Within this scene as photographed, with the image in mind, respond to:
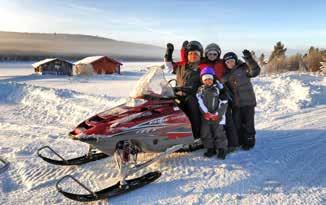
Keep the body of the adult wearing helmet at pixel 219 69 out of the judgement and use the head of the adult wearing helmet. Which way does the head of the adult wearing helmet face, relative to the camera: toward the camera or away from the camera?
toward the camera

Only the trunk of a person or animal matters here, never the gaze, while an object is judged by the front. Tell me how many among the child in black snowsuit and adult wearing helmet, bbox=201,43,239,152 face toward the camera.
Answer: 2

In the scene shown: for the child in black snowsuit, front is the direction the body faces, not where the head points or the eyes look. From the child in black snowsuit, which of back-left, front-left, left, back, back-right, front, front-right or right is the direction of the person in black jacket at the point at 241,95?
back-left

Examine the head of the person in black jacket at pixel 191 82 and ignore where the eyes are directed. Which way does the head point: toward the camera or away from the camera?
toward the camera

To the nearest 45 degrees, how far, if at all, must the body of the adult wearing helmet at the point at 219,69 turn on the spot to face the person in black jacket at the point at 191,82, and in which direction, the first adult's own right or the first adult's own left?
approximately 45° to the first adult's own right

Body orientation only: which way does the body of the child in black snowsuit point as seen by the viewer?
toward the camera

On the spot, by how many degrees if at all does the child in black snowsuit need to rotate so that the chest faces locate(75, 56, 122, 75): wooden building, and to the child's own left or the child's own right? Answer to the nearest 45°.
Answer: approximately 180°

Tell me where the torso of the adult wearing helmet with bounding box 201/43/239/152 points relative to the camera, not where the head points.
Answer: toward the camera
